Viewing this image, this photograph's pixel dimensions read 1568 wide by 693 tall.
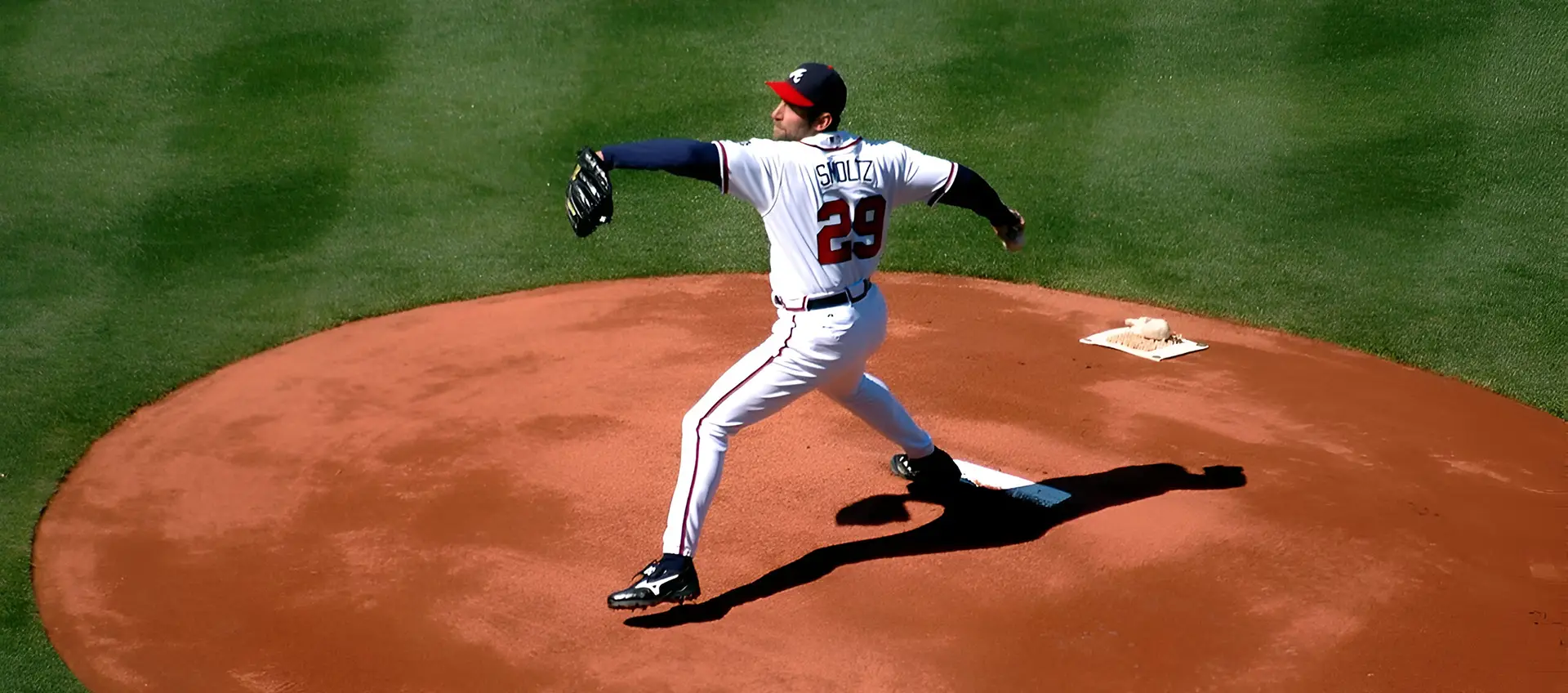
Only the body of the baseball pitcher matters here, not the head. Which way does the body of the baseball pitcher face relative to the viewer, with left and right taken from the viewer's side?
facing away from the viewer and to the left of the viewer

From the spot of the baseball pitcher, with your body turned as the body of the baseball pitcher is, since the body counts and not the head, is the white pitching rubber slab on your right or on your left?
on your right
